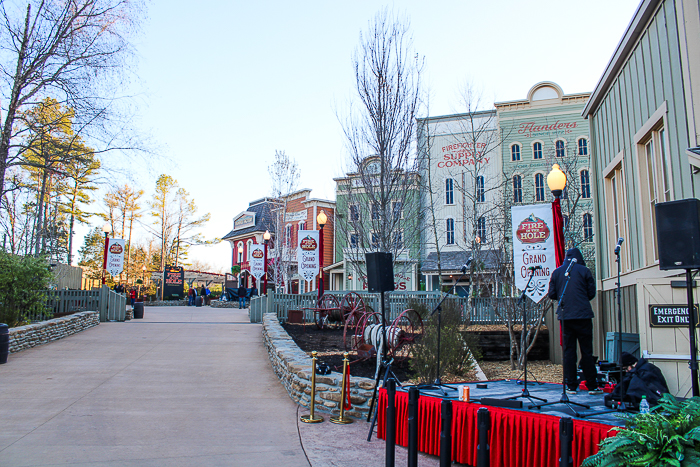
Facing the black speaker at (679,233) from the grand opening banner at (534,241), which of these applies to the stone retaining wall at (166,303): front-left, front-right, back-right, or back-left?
back-right

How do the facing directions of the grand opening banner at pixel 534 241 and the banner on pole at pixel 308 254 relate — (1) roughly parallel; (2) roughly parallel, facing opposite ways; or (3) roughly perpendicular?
roughly parallel

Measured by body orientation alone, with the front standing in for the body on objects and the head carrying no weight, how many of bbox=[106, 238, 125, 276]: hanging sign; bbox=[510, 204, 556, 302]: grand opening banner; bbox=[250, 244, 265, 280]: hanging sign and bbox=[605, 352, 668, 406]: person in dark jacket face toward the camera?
3

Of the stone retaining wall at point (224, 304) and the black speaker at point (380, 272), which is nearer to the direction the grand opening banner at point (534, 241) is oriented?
the black speaker

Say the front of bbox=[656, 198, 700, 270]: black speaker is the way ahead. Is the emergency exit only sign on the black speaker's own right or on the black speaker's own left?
on the black speaker's own right

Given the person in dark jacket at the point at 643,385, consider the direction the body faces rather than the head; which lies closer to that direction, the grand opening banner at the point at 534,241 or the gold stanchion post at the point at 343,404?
the gold stanchion post

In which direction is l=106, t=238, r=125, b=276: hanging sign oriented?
toward the camera

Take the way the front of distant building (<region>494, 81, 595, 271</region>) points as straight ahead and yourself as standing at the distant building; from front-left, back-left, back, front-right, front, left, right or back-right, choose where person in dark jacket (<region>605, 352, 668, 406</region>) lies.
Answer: front

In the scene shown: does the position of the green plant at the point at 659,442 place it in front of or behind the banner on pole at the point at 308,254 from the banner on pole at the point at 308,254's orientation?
in front

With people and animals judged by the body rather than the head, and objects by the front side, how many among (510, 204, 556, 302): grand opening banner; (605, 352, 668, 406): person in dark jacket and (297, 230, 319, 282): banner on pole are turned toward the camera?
2

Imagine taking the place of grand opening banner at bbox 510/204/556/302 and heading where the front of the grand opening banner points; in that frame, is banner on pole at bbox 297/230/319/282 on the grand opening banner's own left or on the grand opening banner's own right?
on the grand opening banner's own right

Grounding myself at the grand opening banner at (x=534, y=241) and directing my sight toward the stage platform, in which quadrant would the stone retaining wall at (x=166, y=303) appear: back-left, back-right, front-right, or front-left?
back-right

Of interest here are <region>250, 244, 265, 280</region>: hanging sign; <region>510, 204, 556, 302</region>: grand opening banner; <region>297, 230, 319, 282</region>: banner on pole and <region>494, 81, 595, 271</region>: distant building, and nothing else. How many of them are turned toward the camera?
4

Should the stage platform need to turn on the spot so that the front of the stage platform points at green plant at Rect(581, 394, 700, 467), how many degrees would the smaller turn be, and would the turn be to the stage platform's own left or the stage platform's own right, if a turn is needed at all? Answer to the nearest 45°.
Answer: approximately 90° to the stage platform's own left

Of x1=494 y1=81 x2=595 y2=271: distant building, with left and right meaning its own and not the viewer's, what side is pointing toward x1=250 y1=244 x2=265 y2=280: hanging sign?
right

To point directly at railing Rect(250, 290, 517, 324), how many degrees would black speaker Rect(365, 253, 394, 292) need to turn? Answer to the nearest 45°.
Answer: approximately 135° to its right

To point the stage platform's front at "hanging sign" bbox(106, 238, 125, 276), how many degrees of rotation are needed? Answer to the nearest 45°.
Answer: approximately 90° to its right

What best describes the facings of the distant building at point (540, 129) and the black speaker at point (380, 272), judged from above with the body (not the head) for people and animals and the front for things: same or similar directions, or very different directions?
same or similar directions

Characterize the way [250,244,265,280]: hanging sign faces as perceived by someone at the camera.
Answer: facing the viewer

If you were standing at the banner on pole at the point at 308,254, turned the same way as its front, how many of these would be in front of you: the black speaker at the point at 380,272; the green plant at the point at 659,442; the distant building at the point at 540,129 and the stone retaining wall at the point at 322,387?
3

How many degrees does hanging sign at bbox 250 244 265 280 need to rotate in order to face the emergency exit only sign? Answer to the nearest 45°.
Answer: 0° — it already faces it
